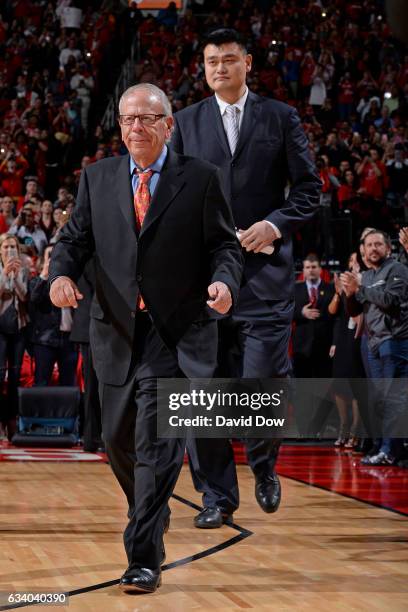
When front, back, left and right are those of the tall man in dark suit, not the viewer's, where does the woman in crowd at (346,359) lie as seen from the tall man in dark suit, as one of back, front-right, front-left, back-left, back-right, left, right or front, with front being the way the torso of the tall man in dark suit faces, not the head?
back

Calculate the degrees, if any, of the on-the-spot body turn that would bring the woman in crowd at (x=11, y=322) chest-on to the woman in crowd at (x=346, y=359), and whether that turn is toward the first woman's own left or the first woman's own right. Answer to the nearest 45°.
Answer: approximately 90° to the first woman's own left

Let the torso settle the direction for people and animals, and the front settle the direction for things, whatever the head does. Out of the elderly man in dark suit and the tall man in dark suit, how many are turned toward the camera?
2

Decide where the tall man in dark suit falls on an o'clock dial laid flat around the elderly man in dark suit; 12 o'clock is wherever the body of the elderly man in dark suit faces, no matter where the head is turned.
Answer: The tall man in dark suit is roughly at 7 o'clock from the elderly man in dark suit.

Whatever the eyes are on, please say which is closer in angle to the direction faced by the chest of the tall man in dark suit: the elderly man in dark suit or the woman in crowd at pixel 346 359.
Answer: the elderly man in dark suit

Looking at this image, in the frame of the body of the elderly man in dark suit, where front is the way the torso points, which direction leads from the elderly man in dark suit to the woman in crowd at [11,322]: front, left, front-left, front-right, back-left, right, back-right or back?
back

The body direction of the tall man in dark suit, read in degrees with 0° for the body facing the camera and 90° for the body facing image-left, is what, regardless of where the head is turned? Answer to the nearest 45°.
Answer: approximately 0°

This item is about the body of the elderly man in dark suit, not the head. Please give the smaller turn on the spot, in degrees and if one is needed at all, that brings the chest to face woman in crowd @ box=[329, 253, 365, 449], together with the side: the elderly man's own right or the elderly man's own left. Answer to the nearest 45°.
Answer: approximately 180°

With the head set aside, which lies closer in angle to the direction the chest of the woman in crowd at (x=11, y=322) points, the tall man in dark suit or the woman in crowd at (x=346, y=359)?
the tall man in dark suit

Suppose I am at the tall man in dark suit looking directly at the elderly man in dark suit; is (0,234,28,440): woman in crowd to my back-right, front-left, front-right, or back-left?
back-right

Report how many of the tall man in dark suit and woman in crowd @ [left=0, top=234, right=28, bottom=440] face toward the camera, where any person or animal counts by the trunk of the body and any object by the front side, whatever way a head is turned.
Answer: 2
